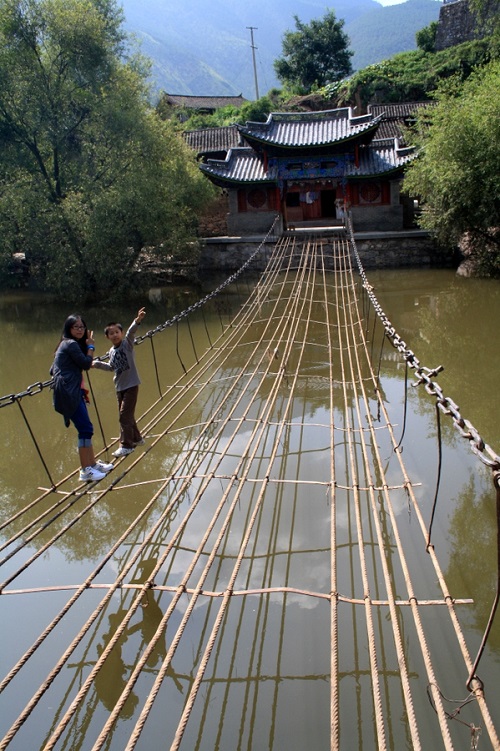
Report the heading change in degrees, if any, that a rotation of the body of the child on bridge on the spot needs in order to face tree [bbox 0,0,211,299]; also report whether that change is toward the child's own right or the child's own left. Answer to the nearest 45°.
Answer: approximately 135° to the child's own right

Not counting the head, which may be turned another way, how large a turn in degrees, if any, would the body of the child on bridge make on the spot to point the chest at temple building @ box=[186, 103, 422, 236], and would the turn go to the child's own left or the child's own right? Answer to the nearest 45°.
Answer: approximately 180°

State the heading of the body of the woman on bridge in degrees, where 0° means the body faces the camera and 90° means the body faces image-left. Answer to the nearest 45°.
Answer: approximately 270°

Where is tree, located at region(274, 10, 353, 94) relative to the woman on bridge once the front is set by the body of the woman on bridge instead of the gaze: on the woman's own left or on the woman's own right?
on the woman's own left

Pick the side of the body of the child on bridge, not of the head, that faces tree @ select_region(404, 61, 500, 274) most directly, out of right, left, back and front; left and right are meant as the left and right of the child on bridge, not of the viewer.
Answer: back

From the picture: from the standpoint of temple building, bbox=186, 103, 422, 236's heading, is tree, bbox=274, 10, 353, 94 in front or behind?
behind

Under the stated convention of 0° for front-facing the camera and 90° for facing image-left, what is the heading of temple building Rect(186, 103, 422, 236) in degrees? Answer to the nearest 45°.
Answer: approximately 0°

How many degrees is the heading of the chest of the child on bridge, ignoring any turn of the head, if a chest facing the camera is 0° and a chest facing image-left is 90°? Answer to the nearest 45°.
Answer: approximately 45°
